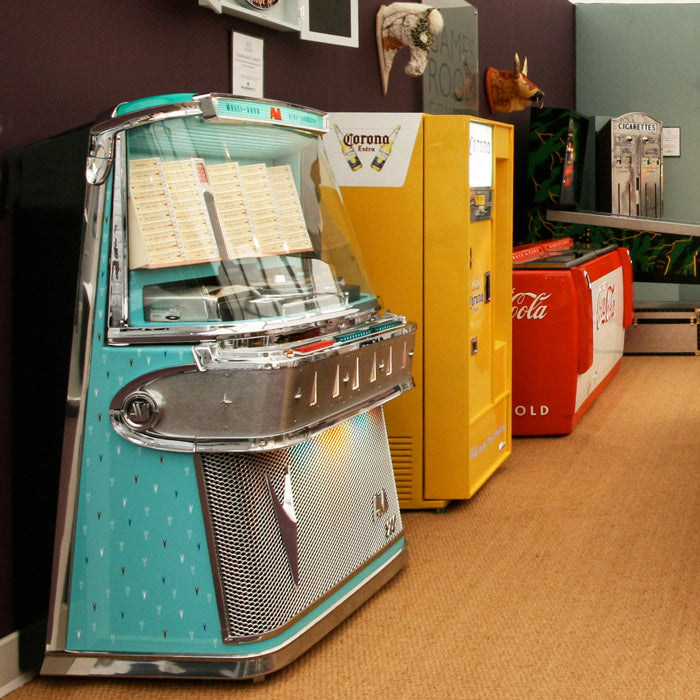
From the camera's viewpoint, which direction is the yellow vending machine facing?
to the viewer's right

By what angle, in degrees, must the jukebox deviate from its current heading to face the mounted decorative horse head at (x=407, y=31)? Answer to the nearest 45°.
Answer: approximately 135° to its left

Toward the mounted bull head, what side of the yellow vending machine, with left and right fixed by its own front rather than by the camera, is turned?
left

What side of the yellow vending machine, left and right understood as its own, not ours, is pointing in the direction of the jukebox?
right

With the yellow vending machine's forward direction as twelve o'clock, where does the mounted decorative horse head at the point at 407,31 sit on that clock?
The mounted decorative horse head is roughly at 9 o'clock from the yellow vending machine.
